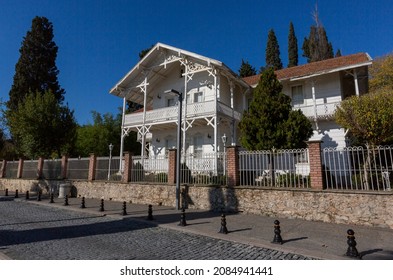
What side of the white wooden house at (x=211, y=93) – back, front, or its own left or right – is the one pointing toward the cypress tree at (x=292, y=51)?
back

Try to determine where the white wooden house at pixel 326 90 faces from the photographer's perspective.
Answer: facing the viewer and to the left of the viewer

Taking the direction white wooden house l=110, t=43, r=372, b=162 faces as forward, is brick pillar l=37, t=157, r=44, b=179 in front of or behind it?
in front

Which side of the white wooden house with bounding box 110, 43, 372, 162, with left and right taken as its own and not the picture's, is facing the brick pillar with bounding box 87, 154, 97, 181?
front

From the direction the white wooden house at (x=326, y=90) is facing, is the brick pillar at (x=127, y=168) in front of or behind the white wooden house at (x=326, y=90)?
in front

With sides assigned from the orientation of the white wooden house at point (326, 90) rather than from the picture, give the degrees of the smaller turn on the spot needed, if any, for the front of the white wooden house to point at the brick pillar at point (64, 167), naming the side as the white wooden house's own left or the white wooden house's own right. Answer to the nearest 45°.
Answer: approximately 45° to the white wooden house's own right

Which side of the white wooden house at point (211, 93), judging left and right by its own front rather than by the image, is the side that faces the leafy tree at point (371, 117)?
left

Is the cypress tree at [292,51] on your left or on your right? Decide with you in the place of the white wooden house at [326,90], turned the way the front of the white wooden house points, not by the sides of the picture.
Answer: on your right

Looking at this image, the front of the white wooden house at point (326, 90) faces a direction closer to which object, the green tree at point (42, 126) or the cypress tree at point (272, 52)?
the green tree

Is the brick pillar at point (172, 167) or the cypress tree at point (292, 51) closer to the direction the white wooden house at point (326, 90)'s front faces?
the brick pillar

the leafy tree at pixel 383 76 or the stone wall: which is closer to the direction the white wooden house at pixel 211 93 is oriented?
the stone wall

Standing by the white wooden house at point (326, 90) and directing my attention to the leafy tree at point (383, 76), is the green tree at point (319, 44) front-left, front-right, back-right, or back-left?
front-left

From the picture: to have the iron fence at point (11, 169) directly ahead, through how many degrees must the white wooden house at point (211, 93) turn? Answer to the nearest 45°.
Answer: approximately 45° to its right

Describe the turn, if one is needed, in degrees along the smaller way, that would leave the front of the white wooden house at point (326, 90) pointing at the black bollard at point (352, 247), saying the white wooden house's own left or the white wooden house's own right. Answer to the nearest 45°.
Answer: approximately 45° to the white wooden house's own left

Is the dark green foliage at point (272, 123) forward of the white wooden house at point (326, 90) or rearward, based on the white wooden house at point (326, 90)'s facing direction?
forward

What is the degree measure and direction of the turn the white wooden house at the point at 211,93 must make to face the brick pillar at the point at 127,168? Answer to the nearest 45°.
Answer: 0° — it already faces it

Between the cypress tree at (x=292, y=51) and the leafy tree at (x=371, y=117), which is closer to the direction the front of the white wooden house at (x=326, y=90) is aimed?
the leafy tree

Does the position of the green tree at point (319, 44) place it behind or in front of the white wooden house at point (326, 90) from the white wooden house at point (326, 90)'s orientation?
behind
